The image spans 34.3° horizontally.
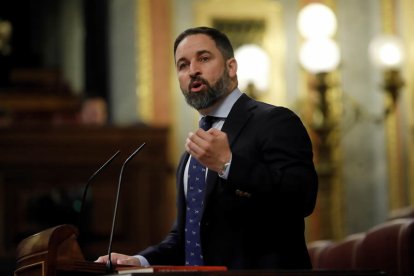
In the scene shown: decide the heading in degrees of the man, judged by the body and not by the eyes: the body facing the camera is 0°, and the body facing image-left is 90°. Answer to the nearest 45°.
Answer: approximately 45°

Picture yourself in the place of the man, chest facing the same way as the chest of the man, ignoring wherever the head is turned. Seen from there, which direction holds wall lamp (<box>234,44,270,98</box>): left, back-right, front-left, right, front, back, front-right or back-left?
back-right

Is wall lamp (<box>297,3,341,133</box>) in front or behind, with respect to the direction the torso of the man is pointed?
behind

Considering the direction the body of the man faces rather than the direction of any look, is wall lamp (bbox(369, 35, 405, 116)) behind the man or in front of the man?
behind
